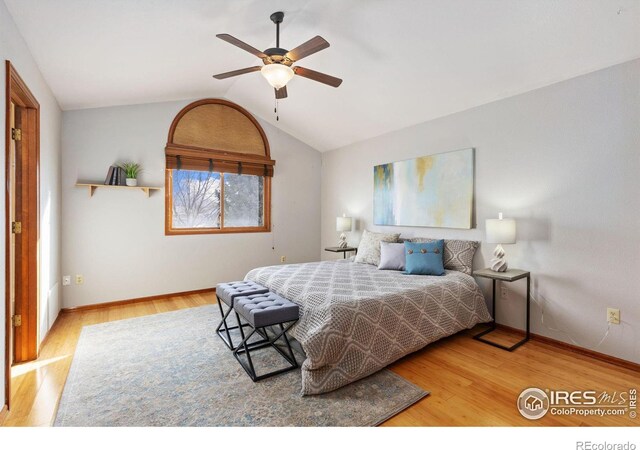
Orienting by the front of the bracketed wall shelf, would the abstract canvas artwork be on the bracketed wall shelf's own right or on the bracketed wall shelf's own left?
on the bracketed wall shelf's own left

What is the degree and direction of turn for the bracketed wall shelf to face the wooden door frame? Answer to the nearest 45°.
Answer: approximately 45° to its right

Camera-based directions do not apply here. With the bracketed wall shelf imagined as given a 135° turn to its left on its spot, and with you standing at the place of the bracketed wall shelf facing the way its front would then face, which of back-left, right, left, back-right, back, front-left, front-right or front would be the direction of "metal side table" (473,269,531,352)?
right

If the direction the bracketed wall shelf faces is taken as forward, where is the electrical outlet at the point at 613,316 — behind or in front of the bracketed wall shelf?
in front

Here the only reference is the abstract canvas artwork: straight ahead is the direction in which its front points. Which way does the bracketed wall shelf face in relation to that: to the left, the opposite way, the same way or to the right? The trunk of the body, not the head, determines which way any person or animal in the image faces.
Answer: to the left

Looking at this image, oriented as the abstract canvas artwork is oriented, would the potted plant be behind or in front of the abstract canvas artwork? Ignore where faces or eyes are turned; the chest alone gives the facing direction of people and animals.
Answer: in front

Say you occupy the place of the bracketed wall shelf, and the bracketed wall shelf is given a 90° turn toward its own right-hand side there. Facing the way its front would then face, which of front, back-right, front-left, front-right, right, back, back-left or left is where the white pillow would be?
back-left

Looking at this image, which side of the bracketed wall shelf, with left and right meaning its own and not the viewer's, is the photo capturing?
front

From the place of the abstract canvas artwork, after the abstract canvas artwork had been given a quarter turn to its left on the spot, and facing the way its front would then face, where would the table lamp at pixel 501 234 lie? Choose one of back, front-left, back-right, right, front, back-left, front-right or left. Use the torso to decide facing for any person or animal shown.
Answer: front

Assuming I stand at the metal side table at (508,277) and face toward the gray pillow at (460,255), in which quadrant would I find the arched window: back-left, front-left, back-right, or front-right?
front-left

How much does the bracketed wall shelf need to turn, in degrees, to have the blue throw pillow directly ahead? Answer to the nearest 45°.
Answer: approximately 45° to its left

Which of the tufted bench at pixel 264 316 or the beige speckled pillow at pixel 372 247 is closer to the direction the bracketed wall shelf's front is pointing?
the tufted bench

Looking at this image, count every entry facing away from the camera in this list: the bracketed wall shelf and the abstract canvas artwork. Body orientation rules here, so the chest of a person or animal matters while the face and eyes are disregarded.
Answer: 0

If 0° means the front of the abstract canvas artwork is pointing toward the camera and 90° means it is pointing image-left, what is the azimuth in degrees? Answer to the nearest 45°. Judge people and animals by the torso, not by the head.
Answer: approximately 45°

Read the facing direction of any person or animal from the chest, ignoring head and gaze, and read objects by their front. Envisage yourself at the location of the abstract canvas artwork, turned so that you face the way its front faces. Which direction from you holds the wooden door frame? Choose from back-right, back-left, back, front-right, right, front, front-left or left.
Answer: front

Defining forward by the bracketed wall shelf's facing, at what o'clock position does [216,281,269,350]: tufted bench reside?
The tufted bench is roughly at 11 o'clock from the bracketed wall shelf.

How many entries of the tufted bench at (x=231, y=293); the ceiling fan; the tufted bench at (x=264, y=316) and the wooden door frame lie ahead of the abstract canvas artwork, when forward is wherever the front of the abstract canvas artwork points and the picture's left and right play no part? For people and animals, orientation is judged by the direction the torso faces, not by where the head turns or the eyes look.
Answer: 4

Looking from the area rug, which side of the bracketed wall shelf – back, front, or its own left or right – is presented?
front
